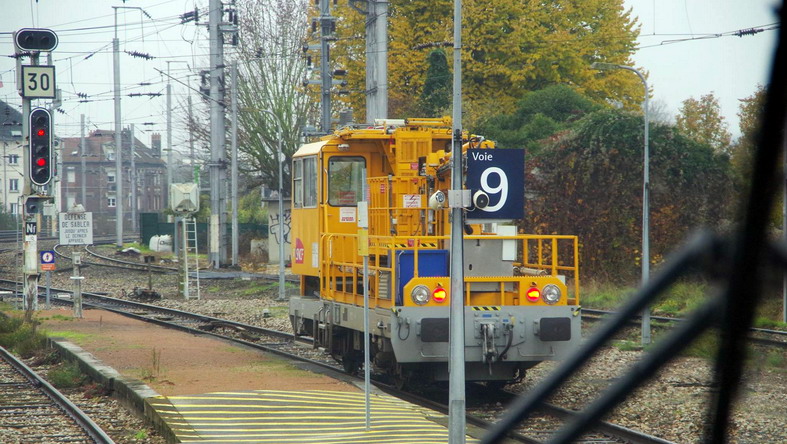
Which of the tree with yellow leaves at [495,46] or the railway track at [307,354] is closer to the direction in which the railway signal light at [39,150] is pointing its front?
the railway track

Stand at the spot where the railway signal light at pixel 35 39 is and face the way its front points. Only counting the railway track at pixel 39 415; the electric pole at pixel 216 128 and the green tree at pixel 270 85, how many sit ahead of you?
1

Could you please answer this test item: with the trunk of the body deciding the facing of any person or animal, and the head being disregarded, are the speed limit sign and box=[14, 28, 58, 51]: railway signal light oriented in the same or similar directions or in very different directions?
same or similar directions

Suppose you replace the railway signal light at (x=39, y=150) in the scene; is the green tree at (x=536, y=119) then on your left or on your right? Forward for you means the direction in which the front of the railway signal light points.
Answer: on your left

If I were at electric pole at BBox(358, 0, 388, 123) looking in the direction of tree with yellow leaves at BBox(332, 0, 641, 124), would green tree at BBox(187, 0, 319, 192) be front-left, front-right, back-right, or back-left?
front-left

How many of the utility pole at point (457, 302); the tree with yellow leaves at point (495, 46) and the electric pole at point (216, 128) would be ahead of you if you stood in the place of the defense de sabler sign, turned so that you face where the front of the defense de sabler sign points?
1

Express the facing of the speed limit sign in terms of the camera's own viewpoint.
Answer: facing the viewer

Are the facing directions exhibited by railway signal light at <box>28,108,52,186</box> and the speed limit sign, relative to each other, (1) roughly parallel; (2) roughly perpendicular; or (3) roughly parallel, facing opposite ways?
roughly parallel

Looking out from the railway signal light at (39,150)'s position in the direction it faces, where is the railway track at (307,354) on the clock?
The railway track is roughly at 11 o'clock from the railway signal light.

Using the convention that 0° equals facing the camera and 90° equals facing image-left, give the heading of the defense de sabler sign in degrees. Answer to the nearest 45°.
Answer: approximately 0°

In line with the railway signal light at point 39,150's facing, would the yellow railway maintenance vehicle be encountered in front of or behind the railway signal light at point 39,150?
in front

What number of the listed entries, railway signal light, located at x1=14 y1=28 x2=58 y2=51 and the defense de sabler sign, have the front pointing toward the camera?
2

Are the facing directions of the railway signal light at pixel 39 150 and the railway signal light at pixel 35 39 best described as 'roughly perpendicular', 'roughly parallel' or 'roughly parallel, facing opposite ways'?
roughly parallel

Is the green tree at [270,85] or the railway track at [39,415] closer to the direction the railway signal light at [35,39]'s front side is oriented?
the railway track

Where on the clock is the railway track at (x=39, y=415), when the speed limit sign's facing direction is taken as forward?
The railway track is roughly at 12 o'clock from the speed limit sign.

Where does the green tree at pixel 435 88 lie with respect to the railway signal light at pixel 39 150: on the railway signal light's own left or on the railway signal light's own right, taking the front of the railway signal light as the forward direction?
on the railway signal light's own left

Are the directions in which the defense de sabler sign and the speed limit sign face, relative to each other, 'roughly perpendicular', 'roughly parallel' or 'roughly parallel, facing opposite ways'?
roughly parallel
